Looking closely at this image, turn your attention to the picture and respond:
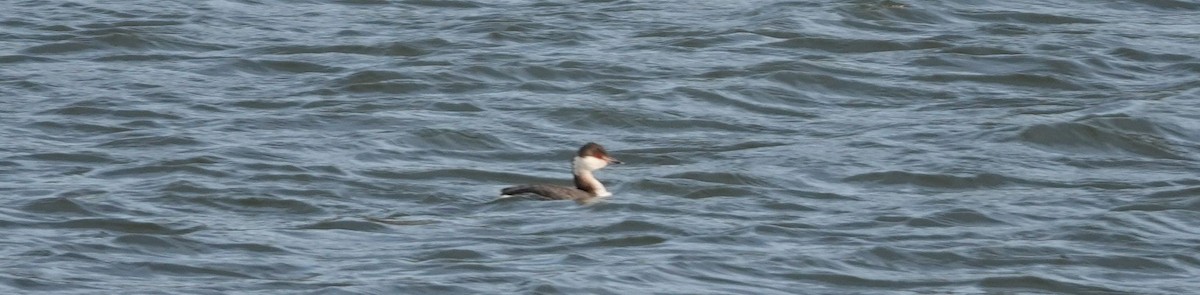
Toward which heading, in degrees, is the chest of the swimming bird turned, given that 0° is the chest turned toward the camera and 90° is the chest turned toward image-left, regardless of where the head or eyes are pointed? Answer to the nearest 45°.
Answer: approximately 270°
